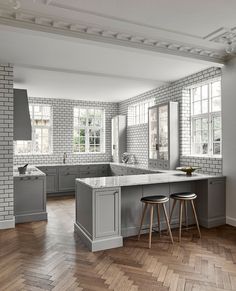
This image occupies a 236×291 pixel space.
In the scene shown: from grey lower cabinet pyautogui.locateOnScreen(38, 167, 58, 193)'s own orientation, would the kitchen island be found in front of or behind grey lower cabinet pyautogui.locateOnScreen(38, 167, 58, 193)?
in front

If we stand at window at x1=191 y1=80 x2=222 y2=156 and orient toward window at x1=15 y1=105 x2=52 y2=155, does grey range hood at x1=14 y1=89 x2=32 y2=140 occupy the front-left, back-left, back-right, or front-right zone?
front-left

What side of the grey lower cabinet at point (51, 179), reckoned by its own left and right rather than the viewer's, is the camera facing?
front

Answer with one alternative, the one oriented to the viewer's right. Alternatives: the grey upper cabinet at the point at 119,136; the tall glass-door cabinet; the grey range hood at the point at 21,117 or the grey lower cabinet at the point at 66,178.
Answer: the grey range hood at the point at 21,117

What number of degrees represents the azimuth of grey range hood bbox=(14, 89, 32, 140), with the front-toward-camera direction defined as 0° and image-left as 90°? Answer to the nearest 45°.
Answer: approximately 270°

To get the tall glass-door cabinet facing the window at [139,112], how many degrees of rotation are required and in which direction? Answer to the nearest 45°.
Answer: approximately 135° to its right

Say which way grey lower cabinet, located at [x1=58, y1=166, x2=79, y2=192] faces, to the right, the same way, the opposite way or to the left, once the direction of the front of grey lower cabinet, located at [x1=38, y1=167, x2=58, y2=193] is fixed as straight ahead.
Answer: the same way

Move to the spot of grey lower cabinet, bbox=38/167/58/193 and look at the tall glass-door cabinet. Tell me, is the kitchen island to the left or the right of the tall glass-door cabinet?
right

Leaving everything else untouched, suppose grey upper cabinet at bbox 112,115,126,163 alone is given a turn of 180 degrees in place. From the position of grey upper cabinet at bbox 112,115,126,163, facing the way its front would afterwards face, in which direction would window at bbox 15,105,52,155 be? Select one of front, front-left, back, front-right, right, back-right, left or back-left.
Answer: back-left

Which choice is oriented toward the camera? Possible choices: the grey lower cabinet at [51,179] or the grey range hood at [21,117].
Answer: the grey lower cabinet

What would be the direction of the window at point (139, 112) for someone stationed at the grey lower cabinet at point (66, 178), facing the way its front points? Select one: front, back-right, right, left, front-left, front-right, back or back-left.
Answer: left

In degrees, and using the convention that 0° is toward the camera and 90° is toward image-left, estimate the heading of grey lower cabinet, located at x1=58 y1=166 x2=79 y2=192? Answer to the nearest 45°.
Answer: approximately 0°

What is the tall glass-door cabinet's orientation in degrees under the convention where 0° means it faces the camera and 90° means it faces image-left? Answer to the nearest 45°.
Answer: approximately 45°

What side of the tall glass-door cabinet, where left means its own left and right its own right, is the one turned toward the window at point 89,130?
right

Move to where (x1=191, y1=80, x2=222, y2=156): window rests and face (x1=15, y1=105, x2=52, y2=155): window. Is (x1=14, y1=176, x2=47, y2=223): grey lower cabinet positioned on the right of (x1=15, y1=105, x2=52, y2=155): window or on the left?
left
